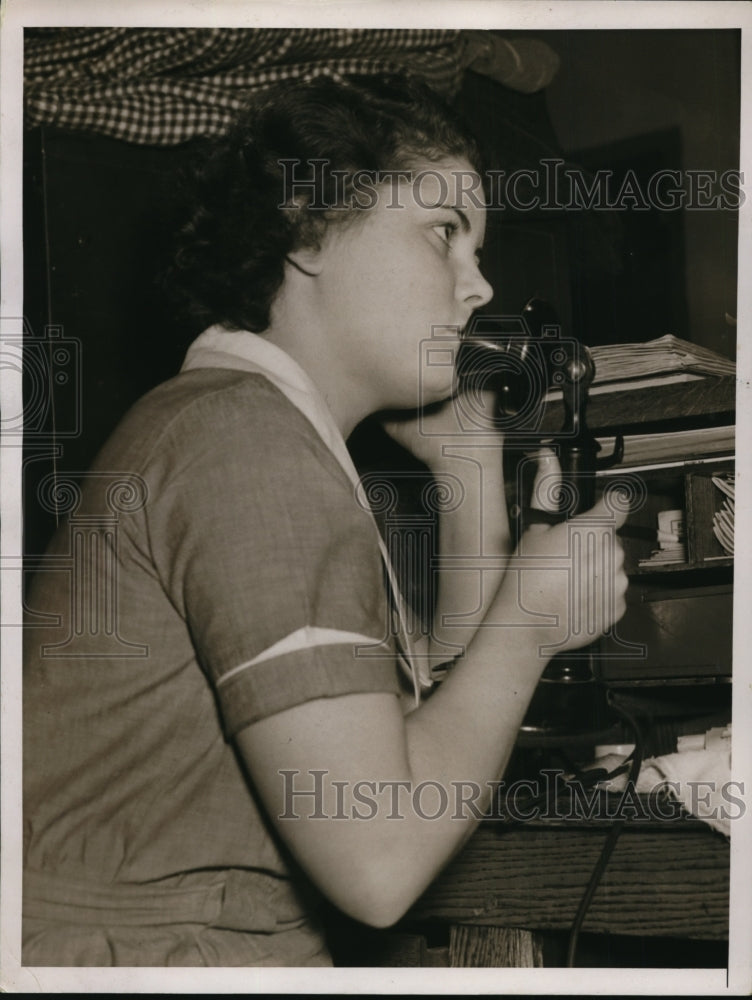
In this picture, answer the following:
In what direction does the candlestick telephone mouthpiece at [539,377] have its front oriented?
to the viewer's left

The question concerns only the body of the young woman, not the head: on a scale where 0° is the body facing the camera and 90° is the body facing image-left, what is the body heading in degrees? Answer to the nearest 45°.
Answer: approximately 270°

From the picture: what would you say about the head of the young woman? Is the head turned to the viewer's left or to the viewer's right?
to the viewer's right
